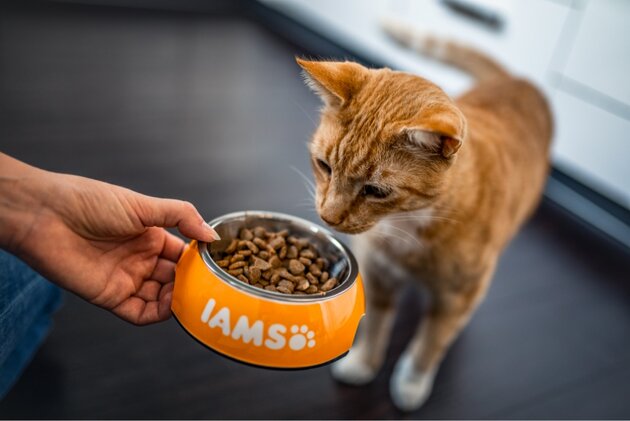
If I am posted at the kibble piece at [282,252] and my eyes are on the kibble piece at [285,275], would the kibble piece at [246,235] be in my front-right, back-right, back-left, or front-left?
back-right

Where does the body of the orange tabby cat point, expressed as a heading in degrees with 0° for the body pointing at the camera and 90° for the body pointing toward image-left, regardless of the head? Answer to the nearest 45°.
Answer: approximately 45°
